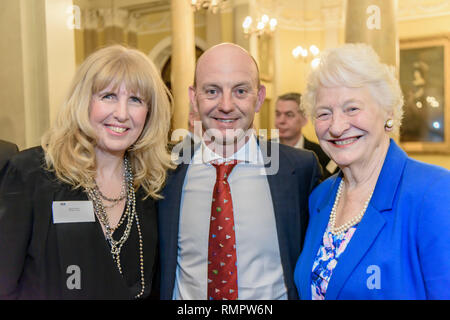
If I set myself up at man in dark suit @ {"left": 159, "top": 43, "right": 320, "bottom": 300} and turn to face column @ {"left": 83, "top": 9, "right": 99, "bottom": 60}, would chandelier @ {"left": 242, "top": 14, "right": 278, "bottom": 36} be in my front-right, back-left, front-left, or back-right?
front-right

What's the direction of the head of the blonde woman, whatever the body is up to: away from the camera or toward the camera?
toward the camera

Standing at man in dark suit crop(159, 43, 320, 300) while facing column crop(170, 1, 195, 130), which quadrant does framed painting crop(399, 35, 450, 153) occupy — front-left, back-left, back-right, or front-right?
front-right

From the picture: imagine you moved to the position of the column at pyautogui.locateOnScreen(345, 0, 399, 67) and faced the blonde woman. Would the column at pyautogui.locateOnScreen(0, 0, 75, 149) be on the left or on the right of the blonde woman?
right

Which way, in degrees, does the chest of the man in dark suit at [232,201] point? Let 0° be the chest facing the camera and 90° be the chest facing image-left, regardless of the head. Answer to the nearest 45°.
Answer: approximately 0°

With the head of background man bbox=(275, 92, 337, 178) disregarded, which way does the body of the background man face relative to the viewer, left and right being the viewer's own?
facing the viewer and to the left of the viewer

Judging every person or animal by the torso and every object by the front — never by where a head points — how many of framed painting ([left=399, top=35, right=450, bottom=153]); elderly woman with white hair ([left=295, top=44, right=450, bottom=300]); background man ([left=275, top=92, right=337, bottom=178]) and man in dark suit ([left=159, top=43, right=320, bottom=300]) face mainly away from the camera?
0

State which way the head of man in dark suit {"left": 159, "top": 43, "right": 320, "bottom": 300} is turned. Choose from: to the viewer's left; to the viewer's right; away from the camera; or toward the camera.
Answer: toward the camera

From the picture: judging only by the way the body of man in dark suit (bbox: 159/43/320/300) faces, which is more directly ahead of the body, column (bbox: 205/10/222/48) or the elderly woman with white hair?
the elderly woman with white hair

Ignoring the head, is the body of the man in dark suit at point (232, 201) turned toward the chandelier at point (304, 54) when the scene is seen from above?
no

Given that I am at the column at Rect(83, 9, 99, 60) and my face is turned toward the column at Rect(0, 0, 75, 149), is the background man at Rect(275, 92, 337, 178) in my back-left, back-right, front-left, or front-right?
front-left

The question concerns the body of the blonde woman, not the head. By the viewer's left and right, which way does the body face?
facing the viewer and to the right of the viewer

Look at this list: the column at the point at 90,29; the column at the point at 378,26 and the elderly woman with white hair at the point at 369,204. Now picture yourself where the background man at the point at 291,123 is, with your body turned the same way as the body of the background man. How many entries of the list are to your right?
1

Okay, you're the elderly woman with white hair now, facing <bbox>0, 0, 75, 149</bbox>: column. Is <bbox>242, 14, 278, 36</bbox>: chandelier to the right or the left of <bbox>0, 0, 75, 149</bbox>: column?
right

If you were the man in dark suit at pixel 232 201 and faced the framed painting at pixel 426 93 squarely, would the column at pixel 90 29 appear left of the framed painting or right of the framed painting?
left
